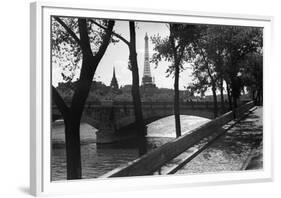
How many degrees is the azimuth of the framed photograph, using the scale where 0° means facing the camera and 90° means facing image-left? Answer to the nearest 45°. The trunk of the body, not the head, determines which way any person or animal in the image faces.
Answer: approximately 315°
